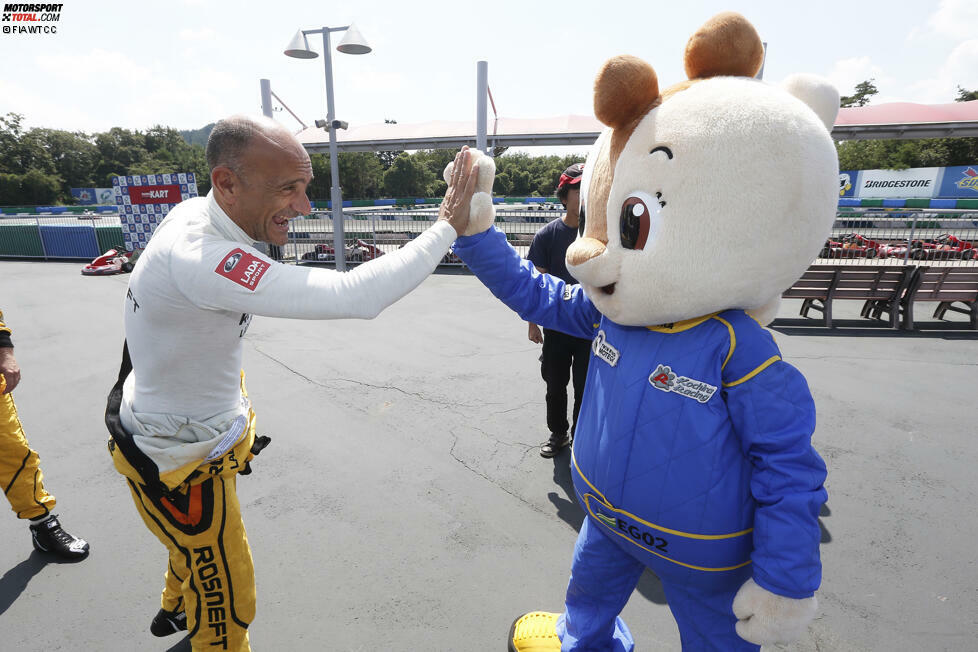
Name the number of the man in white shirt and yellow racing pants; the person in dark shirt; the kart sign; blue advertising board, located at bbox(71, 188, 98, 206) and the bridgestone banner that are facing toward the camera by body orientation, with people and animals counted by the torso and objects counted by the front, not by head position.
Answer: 4

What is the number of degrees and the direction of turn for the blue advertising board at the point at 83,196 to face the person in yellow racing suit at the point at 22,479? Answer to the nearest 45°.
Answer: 0° — it already faces them

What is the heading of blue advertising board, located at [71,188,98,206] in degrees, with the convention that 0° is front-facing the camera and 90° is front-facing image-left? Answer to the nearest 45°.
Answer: approximately 0°

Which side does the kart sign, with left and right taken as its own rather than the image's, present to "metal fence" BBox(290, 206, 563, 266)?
left
